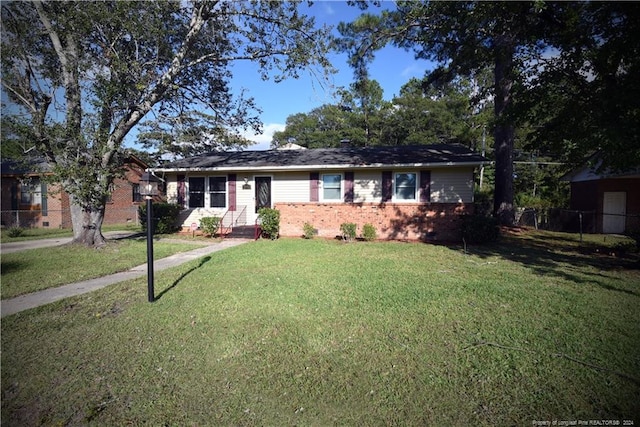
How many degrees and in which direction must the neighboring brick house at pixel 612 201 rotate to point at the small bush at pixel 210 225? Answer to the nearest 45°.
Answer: approximately 45° to its right

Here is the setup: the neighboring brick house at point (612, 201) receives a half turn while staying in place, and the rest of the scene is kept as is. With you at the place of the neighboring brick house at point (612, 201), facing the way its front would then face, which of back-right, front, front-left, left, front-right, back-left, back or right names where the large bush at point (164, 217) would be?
back-left

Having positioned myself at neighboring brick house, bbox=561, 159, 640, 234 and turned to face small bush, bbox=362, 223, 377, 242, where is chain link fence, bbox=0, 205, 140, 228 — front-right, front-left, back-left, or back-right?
front-right

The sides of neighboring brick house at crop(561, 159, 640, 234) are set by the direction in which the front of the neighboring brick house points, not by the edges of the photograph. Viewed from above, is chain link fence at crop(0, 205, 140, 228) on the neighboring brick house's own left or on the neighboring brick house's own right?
on the neighboring brick house's own right

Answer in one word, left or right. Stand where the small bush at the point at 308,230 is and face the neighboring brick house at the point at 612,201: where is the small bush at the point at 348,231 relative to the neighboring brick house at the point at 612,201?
right

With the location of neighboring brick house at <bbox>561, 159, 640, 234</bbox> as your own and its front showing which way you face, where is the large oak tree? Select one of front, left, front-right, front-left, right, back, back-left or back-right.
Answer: front-right

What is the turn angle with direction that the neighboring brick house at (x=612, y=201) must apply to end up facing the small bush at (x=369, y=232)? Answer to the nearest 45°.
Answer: approximately 45° to its right

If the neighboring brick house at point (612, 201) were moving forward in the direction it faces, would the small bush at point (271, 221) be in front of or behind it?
in front

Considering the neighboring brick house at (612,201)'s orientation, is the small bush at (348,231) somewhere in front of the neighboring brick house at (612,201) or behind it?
in front

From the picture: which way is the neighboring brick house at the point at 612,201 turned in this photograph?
toward the camera

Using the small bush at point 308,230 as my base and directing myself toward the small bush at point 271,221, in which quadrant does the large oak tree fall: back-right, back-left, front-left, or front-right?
front-left
